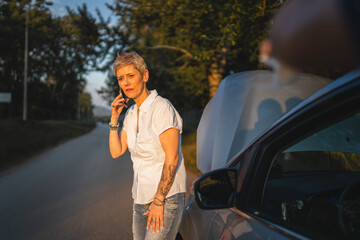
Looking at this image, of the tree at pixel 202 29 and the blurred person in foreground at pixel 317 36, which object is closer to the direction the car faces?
the tree

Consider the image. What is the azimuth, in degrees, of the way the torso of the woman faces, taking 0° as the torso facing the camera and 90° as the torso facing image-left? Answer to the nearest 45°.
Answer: approximately 45°

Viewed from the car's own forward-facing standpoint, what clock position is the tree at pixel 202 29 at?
The tree is roughly at 1 o'clock from the car.

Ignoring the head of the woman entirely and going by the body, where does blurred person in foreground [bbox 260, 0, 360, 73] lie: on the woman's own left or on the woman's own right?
on the woman's own left

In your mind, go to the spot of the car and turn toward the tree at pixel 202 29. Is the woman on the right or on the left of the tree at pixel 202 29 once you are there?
left

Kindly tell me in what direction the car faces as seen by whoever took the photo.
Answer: facing away from the viewer and to the left of the viewer

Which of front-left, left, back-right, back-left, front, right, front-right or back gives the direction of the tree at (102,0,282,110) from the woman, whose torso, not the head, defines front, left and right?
back-right

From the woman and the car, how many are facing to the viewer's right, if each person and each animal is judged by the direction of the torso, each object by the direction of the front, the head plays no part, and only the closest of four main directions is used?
0

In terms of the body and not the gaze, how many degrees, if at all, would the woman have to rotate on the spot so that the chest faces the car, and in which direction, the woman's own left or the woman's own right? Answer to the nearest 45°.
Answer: approximately 90° to the woman's own left

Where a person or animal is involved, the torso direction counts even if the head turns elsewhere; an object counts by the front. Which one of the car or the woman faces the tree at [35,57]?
the car

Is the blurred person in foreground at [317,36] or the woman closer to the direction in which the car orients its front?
the woman
